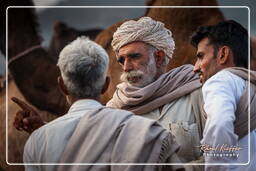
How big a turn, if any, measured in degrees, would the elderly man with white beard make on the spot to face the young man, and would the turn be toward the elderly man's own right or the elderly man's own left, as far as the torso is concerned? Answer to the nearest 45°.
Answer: approximately 135° to the elderly man's own left

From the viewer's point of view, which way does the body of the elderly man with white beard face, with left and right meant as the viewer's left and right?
facing the viewer and to the left of the viewer

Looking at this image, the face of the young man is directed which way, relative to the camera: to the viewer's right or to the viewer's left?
to the viewer's left

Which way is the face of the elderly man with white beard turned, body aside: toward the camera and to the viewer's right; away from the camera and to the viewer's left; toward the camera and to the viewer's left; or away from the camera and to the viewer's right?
toward the camera and to the viewer's left
